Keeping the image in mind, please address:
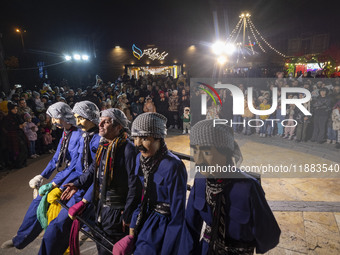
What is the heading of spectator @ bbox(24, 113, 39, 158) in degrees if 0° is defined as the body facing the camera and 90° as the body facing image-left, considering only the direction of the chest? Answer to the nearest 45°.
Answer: approximately 315°

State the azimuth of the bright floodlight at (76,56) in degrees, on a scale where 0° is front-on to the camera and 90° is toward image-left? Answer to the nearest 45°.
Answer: approximately 0°

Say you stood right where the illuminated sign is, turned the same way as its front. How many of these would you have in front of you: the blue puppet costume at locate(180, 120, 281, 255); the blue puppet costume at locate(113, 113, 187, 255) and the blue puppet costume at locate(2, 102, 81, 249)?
3

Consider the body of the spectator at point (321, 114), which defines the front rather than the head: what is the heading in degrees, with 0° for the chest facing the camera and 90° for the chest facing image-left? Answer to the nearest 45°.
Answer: approximately 45°

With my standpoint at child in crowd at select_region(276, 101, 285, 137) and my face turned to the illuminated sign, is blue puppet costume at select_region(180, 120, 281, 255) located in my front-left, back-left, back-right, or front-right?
back-left

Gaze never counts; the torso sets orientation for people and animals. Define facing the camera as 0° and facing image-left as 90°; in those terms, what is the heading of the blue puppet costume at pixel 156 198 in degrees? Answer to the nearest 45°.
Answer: approximately 45°

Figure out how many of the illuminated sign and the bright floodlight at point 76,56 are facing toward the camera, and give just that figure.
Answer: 2
